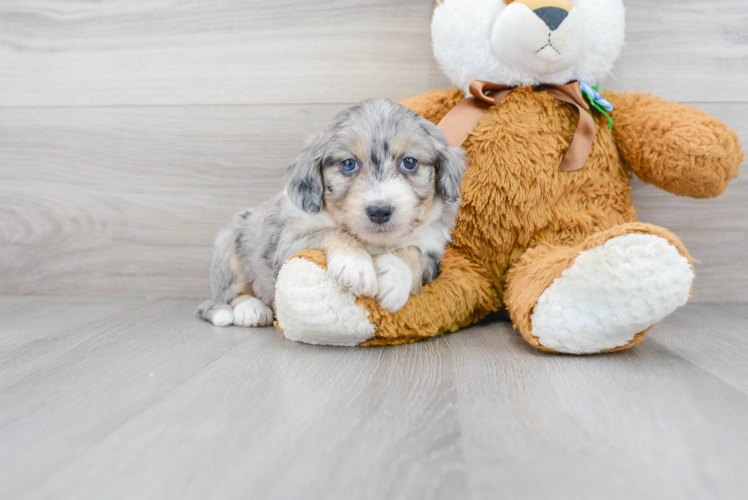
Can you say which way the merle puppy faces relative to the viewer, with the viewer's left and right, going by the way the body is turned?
facing the viewer and to the right of the viewer

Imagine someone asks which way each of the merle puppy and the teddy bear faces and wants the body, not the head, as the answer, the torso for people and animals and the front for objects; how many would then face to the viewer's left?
0

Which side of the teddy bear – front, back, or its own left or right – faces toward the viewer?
front
